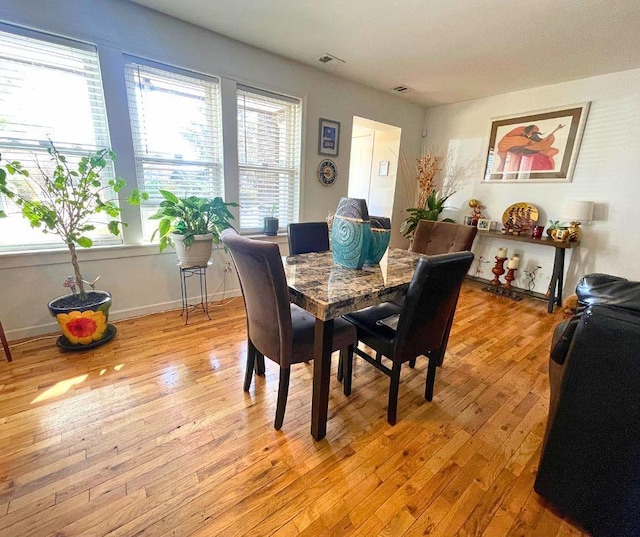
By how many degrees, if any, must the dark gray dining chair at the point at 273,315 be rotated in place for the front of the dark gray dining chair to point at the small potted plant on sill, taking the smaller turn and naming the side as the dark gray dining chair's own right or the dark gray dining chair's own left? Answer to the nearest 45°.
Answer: approximately 45° to the dark gray dining chair's own left

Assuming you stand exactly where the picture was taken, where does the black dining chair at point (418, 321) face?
facing away from the viewer and to the left of the viewer

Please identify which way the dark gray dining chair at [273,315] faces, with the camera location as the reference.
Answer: facing away from the viewer and to the right of the viewer

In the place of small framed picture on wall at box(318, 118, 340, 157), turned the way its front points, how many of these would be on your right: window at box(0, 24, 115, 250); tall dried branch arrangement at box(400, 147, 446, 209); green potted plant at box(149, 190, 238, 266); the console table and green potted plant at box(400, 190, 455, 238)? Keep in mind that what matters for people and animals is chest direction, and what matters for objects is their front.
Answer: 2

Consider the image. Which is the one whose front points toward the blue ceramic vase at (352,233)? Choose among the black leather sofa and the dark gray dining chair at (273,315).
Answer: the dark gray dining chair

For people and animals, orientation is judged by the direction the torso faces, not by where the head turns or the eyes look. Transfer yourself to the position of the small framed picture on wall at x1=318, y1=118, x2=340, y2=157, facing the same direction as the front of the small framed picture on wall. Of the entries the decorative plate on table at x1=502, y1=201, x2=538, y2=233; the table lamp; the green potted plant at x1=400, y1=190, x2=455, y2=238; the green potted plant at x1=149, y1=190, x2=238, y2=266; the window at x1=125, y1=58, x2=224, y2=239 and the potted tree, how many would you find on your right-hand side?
3

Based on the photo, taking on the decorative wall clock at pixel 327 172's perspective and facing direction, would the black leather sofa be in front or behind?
in front

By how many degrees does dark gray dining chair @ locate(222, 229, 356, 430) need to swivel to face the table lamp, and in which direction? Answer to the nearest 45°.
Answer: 0° — it already faces it

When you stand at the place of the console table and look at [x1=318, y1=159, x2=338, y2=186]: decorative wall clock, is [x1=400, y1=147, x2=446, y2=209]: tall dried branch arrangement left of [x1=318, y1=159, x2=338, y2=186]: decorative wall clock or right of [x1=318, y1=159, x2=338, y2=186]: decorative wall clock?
right

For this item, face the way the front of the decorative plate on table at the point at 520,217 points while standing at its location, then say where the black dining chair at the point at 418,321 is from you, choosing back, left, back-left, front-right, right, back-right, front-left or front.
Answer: front
